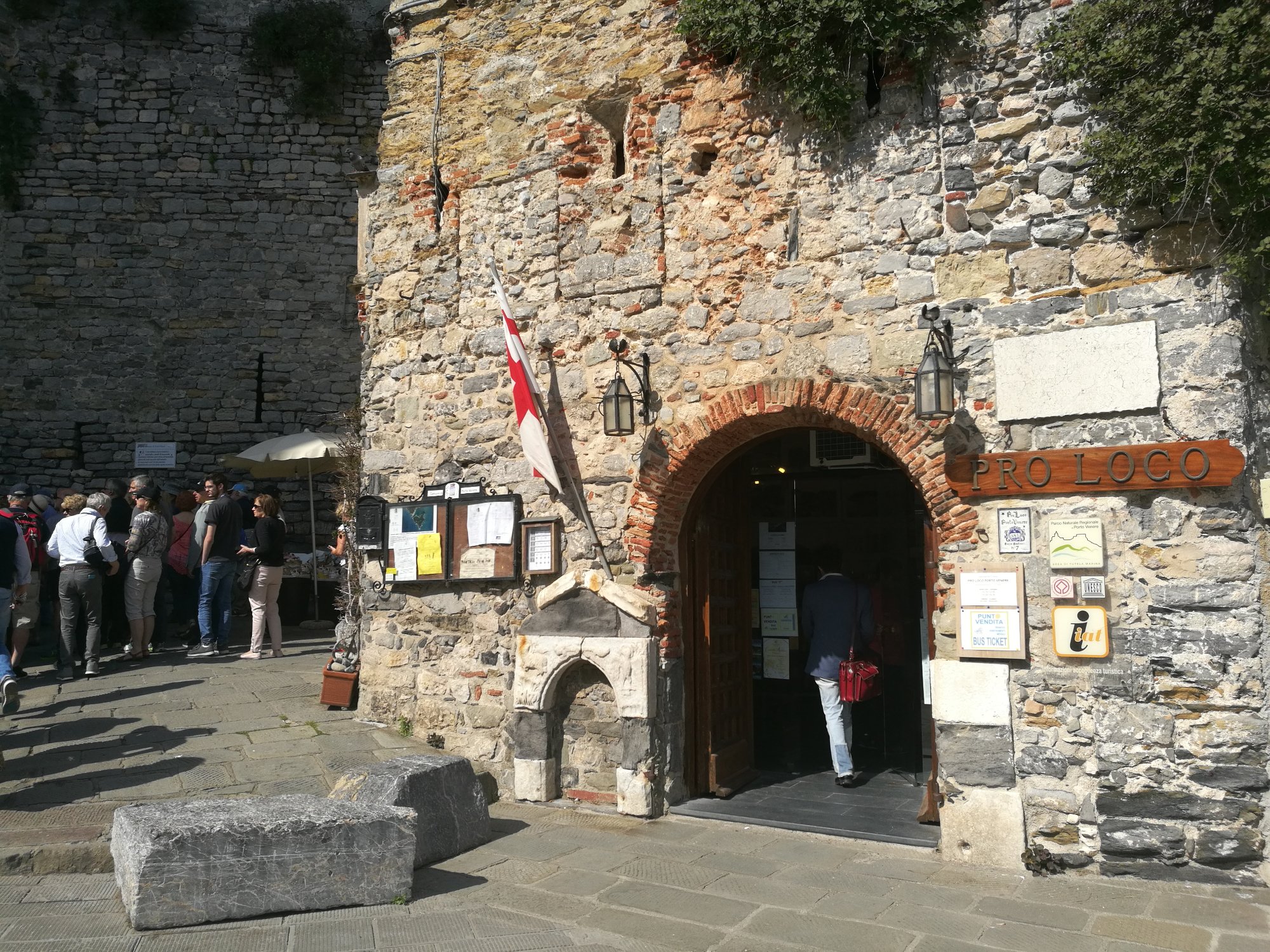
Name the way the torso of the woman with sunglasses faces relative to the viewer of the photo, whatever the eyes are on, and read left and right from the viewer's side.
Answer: facing to the left of the viewer

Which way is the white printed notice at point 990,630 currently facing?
toward the camera

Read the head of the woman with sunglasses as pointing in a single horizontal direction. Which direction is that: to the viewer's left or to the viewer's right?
to the viewer's left

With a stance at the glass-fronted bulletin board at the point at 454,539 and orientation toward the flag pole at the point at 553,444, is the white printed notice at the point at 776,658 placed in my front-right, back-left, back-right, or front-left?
front-left

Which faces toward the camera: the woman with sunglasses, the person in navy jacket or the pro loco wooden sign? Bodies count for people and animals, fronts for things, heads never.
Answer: the pro loco wooden sign

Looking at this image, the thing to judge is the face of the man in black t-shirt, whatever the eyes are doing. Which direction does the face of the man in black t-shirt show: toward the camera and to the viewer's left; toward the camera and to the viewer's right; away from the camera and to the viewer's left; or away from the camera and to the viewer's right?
toward the camera and to the viewer's left

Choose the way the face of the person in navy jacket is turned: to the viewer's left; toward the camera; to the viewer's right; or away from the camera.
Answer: away from the camera

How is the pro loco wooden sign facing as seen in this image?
toward the camera

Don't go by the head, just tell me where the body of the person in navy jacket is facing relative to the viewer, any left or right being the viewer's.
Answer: facing away from the viewer

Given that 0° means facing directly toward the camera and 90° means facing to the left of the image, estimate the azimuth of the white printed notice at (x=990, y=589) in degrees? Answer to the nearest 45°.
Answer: approximately 0°

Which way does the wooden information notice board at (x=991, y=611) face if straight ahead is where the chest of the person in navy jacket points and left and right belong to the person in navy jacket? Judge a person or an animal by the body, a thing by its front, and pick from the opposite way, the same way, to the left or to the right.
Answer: the opposite way

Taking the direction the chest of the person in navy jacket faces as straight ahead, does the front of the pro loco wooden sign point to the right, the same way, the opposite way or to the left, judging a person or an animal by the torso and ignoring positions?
the opposite way

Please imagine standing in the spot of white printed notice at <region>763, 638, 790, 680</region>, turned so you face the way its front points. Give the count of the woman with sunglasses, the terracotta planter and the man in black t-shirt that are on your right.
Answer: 3
